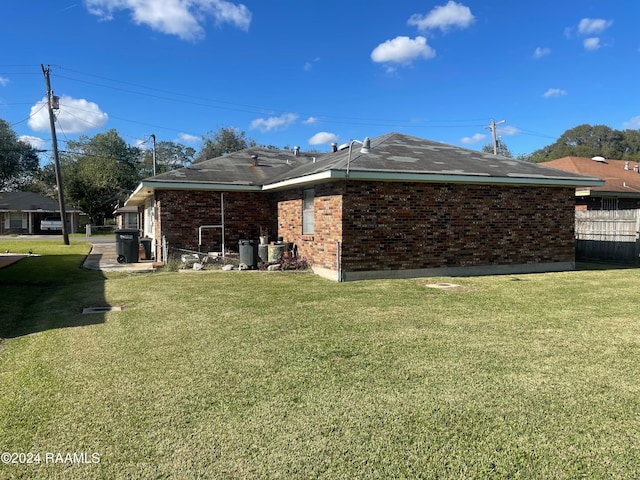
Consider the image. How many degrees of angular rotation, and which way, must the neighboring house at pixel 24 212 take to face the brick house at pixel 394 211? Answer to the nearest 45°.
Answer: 0° — it already faces it

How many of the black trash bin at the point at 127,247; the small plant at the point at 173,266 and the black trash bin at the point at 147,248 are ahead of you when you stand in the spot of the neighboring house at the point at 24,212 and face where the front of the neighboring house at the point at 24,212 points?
3

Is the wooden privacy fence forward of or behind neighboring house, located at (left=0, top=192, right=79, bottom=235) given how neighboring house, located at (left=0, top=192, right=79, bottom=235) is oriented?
forward

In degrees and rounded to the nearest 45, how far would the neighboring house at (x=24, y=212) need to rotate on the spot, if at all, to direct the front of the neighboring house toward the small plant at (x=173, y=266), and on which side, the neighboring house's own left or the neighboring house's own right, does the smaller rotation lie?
0° — it already faces it

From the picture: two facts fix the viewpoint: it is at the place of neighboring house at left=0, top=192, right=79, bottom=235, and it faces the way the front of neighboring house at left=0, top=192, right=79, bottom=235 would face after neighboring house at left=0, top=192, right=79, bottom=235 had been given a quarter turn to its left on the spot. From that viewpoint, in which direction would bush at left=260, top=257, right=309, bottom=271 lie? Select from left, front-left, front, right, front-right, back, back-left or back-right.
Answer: right

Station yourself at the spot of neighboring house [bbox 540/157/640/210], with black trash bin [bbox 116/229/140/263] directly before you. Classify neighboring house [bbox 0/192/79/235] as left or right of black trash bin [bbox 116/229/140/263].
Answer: right

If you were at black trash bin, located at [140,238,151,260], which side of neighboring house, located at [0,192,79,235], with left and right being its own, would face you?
front

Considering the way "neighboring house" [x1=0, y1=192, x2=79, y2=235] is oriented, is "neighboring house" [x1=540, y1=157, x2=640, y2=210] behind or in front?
in front

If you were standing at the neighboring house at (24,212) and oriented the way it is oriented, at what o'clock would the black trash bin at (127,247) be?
The black trash bin is roughly at 12 o'clock from the neighboring house.

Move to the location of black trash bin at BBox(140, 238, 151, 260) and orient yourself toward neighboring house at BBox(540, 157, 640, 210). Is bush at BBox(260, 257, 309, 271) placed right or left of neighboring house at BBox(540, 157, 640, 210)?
right

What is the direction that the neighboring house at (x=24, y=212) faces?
toward the camera

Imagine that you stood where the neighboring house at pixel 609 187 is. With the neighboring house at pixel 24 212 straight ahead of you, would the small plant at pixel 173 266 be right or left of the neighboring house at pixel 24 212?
left

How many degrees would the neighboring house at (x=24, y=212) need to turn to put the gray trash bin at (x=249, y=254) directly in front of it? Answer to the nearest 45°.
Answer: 0° — it already faces it

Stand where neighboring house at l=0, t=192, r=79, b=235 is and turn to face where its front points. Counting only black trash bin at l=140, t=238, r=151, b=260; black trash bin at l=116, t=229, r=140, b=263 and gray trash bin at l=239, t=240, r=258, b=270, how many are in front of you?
3
